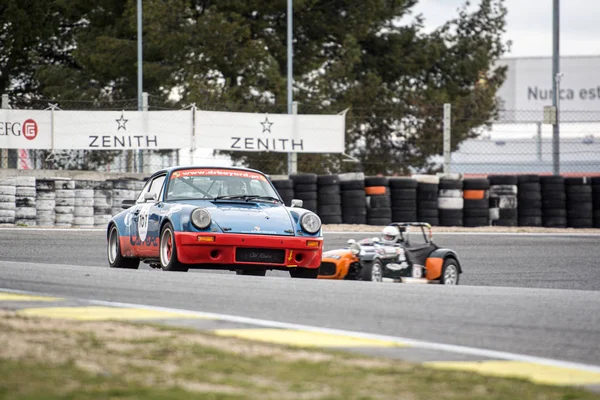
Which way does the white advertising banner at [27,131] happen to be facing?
toward the camera

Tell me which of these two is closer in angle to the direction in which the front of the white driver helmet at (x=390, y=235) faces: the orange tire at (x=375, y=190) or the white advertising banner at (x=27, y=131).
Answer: the white advertising banner

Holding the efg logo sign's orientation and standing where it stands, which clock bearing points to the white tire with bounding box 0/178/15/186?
The white tire is roughly at 12 o'clock from the efg logo sign.

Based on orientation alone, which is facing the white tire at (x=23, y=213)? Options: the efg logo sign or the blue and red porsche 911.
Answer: the efg logo sign

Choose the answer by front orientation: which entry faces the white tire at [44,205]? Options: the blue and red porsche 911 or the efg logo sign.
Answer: the efg logo sign

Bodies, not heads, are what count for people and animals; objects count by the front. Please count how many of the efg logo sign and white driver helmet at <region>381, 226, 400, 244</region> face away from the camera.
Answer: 0

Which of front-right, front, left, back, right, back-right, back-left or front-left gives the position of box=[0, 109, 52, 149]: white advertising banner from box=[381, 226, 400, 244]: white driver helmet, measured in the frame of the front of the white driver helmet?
right

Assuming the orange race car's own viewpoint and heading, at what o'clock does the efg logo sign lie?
The efg logo sign is roughly at 3 o'clock from the orange race car.

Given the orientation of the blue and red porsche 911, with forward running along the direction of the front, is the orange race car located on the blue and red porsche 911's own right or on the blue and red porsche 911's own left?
on the blue and red porsche 911's own left

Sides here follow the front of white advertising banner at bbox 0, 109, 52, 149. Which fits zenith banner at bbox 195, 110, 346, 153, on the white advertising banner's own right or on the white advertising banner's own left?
on the white advertising banner's own left
